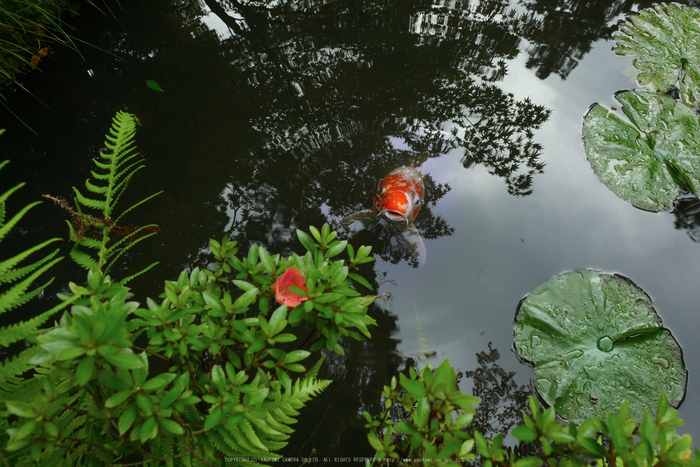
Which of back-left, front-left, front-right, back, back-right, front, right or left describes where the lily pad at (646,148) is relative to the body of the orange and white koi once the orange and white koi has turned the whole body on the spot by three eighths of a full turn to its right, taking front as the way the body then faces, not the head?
back-right

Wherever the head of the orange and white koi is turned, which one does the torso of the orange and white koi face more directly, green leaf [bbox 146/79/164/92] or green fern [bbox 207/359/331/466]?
the green fern

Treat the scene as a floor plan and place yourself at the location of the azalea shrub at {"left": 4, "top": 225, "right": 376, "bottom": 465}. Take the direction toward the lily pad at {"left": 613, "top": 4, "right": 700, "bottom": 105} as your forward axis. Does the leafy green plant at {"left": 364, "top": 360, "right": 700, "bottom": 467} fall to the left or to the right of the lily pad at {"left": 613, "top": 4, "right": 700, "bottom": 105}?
right

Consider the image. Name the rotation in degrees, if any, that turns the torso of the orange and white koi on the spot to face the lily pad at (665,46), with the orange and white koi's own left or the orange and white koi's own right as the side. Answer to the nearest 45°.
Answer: approximately 90° to the orange and white koi's own left

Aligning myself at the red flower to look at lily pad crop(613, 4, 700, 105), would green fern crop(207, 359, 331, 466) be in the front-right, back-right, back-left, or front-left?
back-right
